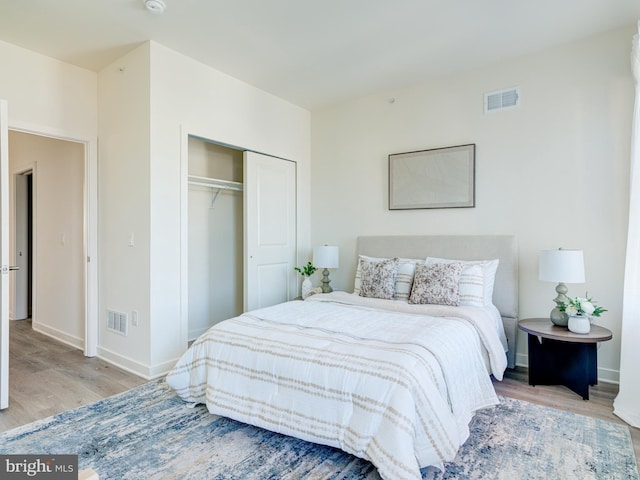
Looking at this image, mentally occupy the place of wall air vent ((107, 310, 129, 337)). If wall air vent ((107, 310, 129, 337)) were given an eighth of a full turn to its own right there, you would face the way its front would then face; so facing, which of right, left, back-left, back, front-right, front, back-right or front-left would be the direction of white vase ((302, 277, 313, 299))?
back

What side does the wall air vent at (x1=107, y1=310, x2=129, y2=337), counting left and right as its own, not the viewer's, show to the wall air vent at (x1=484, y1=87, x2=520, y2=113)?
left

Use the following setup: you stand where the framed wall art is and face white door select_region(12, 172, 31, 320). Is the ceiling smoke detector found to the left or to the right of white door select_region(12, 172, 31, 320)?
left

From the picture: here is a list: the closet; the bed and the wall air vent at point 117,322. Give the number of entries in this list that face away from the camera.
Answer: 0

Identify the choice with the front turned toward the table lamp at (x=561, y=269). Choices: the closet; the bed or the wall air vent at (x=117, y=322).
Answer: the closet

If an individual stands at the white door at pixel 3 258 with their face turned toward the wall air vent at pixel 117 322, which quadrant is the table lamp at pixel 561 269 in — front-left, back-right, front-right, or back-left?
front-right

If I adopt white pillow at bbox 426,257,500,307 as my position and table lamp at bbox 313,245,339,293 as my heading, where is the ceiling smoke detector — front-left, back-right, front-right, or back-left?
front-left

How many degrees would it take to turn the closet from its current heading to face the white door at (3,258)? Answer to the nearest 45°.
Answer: approximately 90° to its right

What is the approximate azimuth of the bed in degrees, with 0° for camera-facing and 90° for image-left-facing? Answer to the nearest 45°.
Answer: approximately 45°

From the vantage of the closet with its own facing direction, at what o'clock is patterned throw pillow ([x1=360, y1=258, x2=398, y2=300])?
The patterned throw pillow is roughly at 12 o'clock from the closet.

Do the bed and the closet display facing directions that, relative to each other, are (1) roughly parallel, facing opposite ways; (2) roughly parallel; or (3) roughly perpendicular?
roughly perpendicular

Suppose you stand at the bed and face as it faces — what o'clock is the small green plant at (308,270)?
The small green plant is roughly at 4 o'clock from the bed.

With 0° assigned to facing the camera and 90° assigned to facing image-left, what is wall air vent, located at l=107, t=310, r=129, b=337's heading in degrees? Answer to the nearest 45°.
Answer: approximately 45°

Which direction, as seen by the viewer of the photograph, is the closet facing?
facing the viewer and to the right of the viewer

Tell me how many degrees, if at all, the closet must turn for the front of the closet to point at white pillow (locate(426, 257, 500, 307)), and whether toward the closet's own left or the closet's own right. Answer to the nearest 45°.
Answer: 0° — it already faces it

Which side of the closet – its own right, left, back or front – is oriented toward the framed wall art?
front

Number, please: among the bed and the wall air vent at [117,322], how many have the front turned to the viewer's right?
0

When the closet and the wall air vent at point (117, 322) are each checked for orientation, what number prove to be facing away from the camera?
0

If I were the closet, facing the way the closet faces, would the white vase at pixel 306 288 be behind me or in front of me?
in front

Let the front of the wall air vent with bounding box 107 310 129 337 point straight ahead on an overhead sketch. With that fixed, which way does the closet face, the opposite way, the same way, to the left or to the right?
to the left

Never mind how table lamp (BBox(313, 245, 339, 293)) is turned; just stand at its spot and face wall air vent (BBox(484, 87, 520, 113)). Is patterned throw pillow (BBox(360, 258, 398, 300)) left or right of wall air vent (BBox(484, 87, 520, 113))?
right

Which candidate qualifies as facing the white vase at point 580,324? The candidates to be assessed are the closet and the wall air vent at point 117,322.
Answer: the closet
